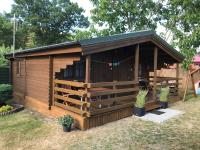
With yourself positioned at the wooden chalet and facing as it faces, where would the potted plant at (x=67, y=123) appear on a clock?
The potted plant is roughly at 2 o'clock from the wooden chalet.

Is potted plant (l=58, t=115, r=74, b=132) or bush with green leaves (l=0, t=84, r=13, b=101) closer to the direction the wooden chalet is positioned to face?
the potted plant

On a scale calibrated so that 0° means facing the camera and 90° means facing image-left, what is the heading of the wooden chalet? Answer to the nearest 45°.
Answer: approximately 315°

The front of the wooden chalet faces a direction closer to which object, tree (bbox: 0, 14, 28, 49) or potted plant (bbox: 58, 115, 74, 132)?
the potted plant

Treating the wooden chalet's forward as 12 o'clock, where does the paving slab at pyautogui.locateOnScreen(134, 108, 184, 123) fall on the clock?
The paving slab is roughly at 11 o'clock from the wooden chalet.

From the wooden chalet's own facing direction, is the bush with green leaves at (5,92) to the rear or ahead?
to the rear

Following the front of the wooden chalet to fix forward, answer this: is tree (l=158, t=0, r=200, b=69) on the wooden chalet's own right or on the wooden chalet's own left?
on the wooden chalet's own left
